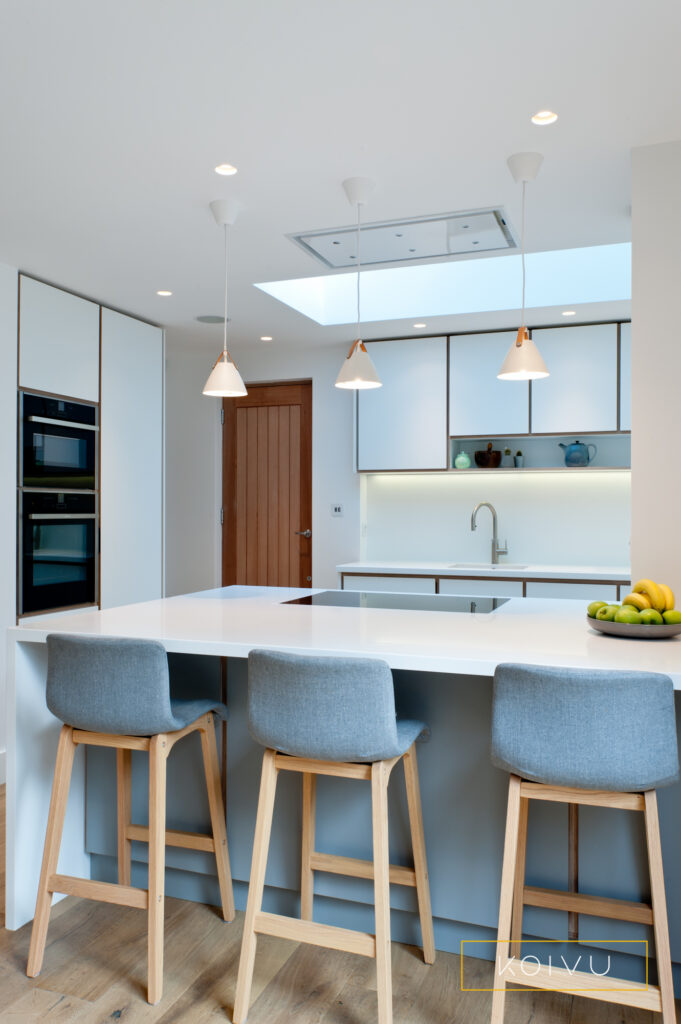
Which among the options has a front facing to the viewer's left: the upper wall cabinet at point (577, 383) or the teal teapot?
the teal teapot

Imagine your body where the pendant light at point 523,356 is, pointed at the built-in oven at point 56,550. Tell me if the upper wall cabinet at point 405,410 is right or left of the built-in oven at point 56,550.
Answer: right

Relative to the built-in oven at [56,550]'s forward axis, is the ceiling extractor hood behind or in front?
in front

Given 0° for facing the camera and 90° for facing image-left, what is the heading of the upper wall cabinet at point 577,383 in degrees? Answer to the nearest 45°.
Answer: approximately 0°

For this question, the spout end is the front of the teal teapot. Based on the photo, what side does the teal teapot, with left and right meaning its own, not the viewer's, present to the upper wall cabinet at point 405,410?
front

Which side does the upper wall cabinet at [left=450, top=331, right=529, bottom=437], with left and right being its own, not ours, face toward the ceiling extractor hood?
front

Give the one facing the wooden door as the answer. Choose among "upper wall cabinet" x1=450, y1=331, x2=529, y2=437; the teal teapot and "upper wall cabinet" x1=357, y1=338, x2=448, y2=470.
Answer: the teal teapot

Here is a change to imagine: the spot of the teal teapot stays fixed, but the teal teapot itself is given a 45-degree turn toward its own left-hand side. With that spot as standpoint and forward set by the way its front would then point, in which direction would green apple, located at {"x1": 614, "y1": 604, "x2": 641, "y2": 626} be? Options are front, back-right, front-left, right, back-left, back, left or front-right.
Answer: front-left

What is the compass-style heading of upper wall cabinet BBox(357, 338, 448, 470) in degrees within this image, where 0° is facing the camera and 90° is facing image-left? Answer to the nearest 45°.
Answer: approximately 0°

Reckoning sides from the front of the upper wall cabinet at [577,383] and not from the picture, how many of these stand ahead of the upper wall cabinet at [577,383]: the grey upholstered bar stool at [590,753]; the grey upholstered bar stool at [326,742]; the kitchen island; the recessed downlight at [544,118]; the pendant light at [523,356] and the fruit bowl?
6

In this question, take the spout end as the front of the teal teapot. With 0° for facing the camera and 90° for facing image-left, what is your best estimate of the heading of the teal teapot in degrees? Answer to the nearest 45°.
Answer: approximately 90°

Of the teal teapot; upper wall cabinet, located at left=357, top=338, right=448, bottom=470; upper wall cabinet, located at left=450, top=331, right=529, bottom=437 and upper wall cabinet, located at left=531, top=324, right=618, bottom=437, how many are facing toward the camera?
3

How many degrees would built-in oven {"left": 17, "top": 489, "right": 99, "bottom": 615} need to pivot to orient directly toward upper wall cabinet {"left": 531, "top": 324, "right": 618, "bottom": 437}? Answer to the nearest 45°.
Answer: approximately 45° to its left

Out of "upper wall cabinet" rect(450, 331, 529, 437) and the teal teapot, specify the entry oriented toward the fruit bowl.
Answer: the upper wall cabinet

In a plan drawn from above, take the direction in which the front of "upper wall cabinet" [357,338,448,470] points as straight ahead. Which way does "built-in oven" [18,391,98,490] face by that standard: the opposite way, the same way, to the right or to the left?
to the left
